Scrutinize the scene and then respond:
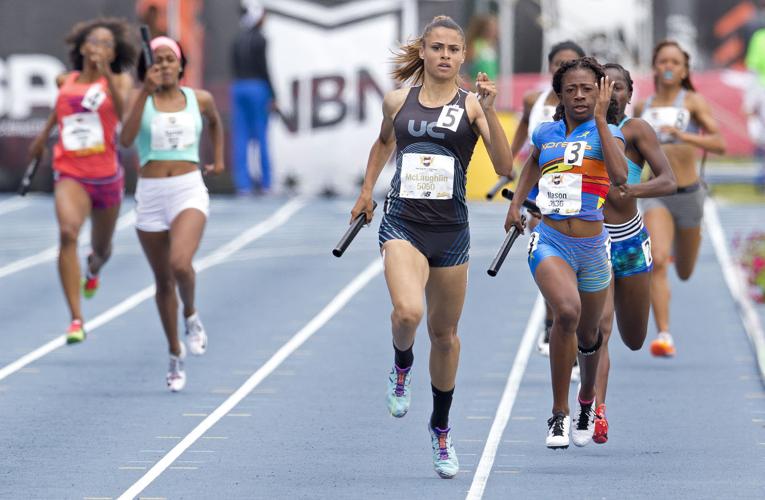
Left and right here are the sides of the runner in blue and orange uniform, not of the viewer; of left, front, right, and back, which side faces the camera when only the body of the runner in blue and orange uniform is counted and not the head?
front

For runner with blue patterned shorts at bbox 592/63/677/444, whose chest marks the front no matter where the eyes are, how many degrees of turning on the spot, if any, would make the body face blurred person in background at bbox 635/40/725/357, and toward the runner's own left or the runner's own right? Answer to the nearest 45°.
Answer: approximately 135° to the runner's own right

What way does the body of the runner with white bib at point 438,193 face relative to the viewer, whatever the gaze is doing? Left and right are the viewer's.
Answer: facing the viewer

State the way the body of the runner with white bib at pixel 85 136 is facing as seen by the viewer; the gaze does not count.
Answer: toward the camera

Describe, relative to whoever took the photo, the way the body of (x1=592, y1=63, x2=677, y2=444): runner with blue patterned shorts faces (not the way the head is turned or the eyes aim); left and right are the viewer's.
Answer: facing the viewer and to the left of the viewer

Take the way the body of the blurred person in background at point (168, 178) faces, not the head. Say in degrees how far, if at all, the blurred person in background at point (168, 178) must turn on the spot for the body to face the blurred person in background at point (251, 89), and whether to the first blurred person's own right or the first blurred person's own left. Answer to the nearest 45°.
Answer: approximately 180°

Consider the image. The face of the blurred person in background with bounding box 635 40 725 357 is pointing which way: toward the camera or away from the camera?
toward the camera

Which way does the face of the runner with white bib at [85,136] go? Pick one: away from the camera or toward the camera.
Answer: toward the camera

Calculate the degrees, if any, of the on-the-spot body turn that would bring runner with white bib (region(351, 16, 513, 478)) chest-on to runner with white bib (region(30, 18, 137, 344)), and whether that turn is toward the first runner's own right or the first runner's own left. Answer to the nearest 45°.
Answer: approximately 135° to the first runner's own right

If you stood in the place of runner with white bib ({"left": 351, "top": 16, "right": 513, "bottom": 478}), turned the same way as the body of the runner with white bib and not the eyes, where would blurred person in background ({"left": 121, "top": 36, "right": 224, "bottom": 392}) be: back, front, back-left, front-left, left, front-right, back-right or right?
back-right

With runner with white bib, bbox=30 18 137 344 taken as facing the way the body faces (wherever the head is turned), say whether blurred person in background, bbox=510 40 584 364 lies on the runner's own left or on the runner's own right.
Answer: on the runner's own left

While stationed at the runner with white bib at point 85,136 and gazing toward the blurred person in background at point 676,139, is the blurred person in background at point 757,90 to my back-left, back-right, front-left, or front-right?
front-left
